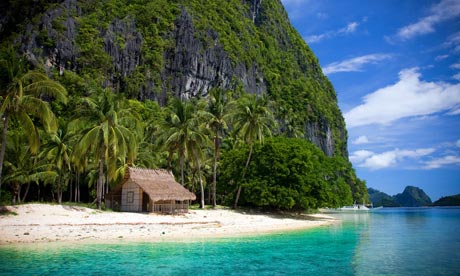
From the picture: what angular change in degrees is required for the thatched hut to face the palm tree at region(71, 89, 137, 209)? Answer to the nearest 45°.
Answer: approximately 90° to its right

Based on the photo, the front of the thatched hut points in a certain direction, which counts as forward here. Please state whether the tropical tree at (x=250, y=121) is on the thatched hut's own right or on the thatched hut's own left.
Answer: on the thatched hut's own left

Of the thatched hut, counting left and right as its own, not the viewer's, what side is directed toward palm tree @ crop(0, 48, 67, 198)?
right

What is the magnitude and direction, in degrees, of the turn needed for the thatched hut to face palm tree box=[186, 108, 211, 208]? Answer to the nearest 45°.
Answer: approximately 90° to its left

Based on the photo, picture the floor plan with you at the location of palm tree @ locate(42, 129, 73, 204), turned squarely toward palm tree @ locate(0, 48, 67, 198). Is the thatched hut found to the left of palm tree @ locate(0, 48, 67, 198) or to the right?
left
